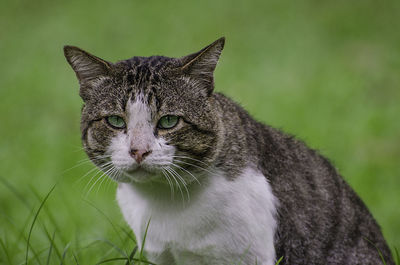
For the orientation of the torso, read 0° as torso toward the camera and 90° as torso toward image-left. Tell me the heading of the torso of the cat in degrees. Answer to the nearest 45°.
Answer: approximately 45°
